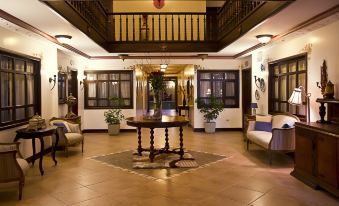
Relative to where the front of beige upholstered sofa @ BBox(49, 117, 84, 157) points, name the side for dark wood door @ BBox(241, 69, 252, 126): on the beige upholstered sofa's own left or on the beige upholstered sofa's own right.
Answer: on the beige upholstered sofa's own left

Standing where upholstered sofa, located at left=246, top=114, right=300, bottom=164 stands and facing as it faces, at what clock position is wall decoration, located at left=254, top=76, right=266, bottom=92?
The wall decoration is roughly at 4 o'clock from the upholstered sofa.

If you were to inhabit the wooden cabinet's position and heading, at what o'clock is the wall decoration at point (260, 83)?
The wall decoration is roughly at 4 o'clock from the wooden cabinet.

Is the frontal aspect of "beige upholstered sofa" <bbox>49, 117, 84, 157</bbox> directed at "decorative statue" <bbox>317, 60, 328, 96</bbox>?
yes

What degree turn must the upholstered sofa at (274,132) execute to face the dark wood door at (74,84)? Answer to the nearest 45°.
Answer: approximately 45° to its right

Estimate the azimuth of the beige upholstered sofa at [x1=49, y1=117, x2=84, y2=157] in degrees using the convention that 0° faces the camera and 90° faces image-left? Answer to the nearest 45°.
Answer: approximately 315°

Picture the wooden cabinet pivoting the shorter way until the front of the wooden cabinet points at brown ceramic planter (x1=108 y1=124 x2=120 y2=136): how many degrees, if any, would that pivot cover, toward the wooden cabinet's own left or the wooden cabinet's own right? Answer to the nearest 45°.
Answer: approximately 90° to the wooden cabinet's own right

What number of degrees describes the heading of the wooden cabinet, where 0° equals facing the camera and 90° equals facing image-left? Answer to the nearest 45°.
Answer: approximately 45°

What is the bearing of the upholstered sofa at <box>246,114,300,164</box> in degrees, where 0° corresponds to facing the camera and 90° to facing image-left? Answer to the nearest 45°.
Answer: approximately 45°

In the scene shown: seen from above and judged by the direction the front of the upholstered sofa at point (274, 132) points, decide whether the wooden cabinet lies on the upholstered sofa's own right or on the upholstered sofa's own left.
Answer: on the upholstered sofa's own left
